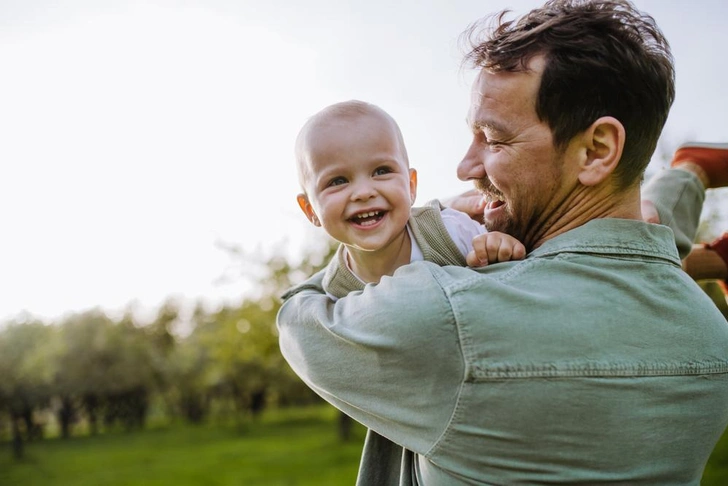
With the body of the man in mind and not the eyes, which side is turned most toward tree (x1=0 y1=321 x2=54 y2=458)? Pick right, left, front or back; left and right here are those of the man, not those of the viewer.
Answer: front

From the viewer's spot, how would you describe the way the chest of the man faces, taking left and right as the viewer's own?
facing away from the viewer and to the left of the viewer

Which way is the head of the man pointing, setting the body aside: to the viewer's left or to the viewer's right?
to the viewer's left
